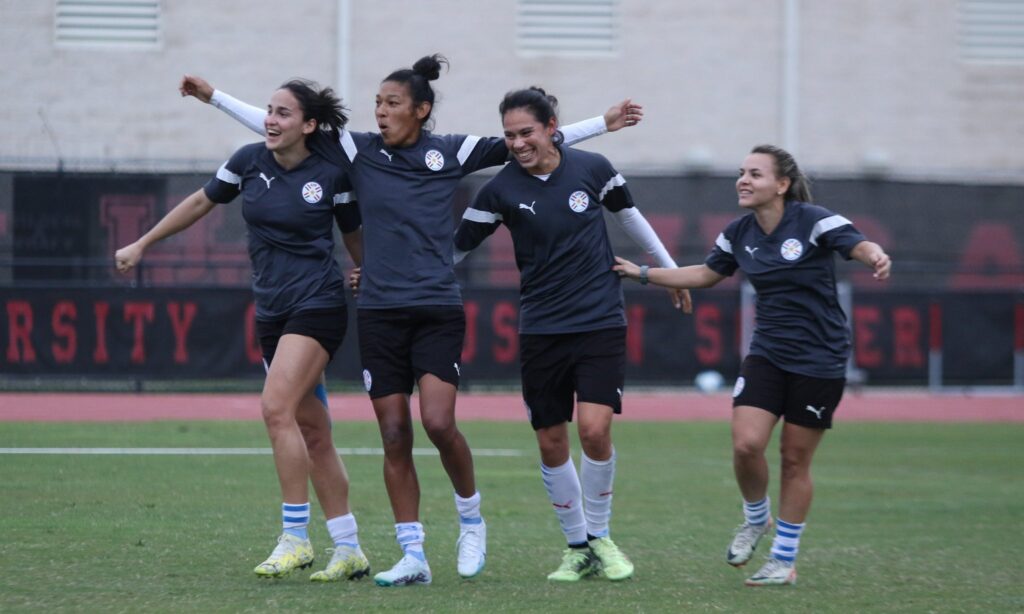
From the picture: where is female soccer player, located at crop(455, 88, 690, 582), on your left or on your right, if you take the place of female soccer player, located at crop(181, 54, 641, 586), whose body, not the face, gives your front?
on your left

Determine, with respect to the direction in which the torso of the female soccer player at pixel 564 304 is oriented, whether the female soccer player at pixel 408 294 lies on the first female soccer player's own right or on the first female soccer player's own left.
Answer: on the first female soccer player's own right

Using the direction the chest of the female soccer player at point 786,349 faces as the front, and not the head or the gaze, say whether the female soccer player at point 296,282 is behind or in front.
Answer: in front

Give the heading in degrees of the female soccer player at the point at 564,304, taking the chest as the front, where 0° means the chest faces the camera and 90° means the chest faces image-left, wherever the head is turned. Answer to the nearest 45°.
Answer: approximately 0°

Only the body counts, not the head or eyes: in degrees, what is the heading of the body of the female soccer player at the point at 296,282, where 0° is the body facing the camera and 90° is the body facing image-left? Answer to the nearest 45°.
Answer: approximately 45°

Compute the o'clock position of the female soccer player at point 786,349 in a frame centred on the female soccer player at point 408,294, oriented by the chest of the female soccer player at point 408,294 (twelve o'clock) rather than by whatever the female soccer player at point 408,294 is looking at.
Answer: the female soccer player at point 786,349 is roughly at 9 o'clock from the female soccer player at point 408,294.

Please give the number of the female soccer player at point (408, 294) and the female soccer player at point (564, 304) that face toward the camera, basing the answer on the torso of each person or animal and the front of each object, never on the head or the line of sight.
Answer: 2

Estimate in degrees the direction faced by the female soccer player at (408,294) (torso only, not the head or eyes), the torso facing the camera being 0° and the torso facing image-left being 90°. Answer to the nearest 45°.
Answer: approximately 0°

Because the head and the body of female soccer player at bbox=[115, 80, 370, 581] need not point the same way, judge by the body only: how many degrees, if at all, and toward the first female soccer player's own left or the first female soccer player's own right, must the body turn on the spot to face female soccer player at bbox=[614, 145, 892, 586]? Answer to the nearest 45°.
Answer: approximately 135° to the first female soccer player's own left
